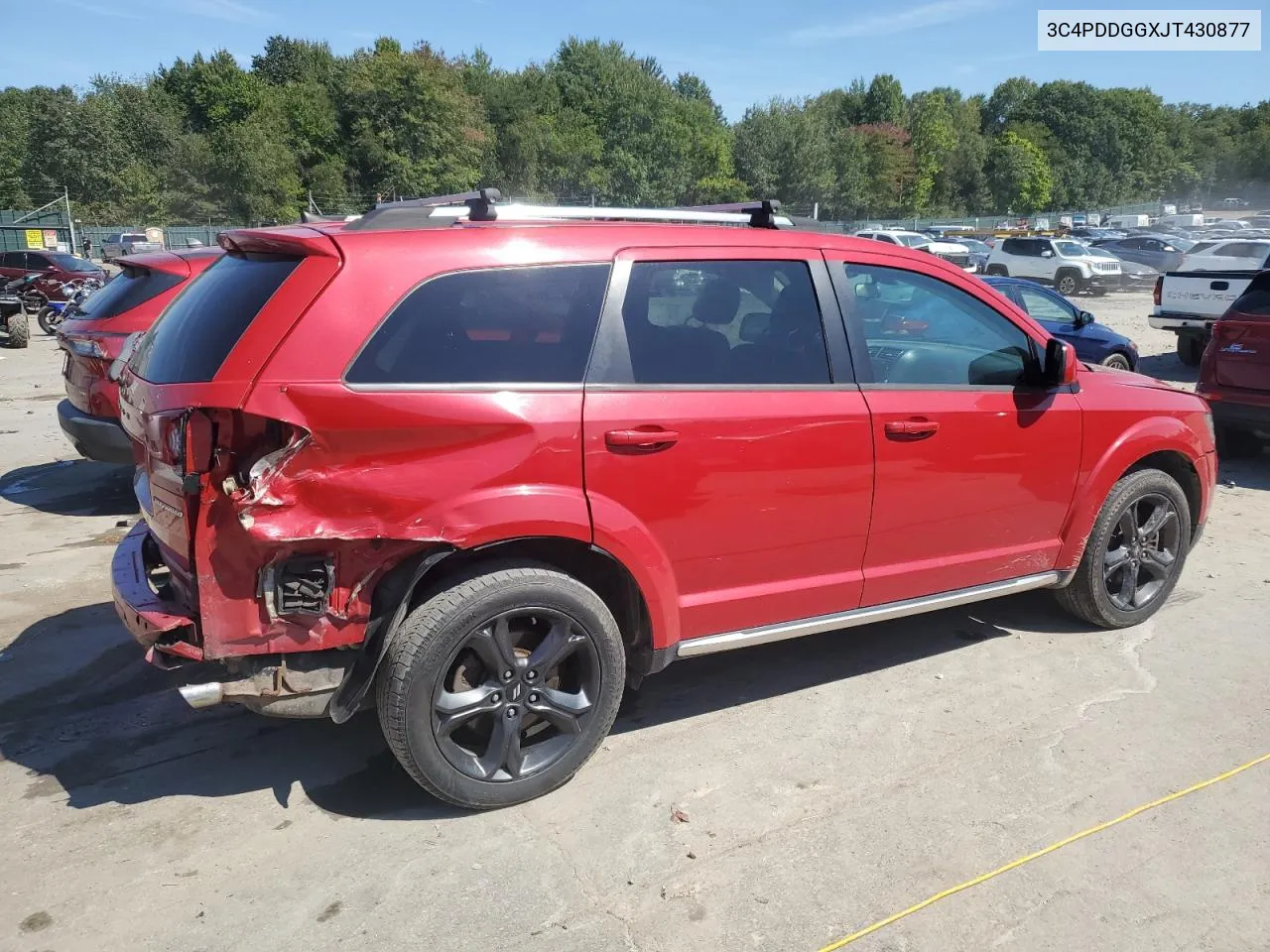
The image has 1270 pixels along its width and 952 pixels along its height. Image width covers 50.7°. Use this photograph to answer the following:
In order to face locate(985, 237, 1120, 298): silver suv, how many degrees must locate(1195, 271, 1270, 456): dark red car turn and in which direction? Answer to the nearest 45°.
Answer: approximately 45° to its left

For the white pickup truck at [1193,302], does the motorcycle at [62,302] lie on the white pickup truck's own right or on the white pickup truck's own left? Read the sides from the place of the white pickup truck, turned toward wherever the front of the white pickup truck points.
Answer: on the white pickup truck's own left

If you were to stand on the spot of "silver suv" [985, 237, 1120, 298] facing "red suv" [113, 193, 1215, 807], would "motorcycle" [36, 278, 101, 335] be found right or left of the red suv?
right

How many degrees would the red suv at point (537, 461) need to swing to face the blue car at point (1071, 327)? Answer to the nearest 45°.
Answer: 0° — it already faces it

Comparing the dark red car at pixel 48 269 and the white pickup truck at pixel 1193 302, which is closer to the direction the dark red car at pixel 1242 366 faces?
the white pickup truck

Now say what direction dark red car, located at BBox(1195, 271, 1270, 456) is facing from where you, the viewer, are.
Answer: facing away from the viewer and to the right of the viewer

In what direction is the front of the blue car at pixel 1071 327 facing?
to the viewer's right

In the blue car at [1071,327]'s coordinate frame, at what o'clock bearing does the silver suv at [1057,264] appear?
The silver suv is roughly at 9 o'clock from the blue car.

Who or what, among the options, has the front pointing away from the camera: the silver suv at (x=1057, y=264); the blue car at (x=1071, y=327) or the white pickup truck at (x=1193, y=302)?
the white pickup truck

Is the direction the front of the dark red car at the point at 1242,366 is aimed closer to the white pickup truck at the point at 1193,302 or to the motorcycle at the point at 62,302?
the white pickup truck

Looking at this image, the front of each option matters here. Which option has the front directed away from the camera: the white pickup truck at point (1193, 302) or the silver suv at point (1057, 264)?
the white pickup truck

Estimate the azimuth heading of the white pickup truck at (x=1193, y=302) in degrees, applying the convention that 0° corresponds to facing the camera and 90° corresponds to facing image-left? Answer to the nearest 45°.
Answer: approximately 180°

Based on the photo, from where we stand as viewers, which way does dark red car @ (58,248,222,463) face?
facing away from the viewer and to the right of the viewer
